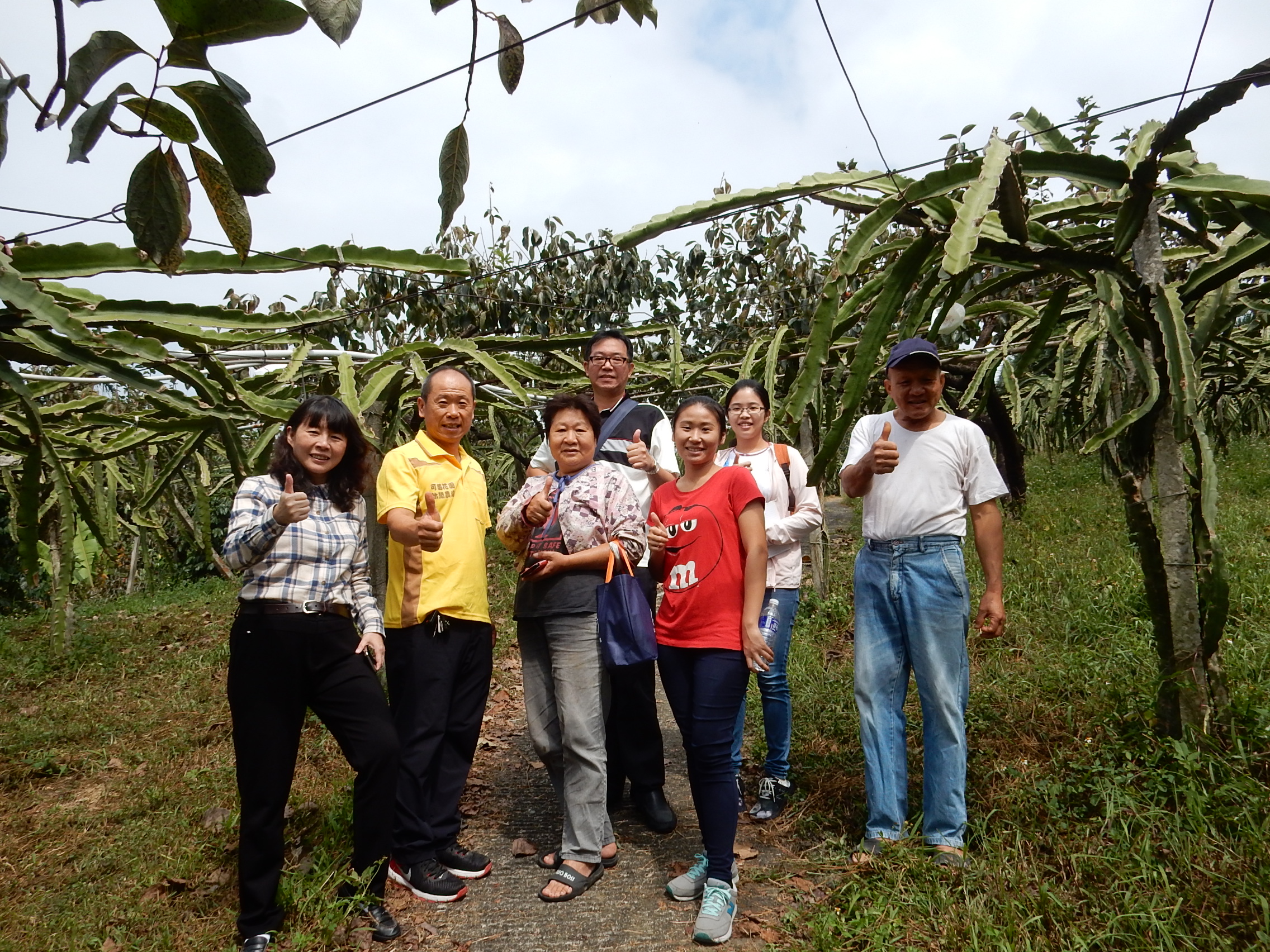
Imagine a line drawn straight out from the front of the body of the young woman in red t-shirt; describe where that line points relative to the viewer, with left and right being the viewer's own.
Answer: facing the viewer and to the left of the viewer

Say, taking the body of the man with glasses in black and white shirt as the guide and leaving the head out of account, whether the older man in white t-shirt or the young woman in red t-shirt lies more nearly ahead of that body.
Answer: the young woman in red t-shirt

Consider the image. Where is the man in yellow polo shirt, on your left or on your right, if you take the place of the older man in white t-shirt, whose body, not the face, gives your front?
on your right

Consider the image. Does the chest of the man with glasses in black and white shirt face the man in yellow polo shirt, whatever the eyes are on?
no

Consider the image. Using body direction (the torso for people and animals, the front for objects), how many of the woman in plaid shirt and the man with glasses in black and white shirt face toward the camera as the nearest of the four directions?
2

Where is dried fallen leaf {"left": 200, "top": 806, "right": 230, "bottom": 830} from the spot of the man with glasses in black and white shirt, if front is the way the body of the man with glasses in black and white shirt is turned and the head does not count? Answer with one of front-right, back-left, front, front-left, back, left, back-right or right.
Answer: right

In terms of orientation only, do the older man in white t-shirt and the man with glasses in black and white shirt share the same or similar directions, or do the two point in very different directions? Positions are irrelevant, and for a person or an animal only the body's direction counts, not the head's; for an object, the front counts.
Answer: same or similar directions

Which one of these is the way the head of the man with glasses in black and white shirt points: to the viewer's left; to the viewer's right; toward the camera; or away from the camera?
toward the camera

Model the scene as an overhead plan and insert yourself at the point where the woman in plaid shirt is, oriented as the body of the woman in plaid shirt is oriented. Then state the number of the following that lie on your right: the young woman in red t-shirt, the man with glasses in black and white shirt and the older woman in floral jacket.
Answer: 0

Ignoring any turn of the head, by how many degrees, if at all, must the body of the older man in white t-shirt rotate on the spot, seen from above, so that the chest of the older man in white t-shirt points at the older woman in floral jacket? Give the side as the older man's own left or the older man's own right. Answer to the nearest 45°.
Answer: approximately 90° to the older man's own right

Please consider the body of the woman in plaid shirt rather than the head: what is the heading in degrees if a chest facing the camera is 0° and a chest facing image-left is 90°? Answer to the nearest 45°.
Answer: approximately 0°

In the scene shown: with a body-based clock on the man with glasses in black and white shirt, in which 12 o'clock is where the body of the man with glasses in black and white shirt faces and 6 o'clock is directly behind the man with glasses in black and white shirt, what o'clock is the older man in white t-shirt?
The older man in white t-shirt is roughly at 10 o'clock from the man with glasses in black and white shirt.

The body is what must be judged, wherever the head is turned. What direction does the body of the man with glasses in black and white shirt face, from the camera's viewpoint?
toward the camera

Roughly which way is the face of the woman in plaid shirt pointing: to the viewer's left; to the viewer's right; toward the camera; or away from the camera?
toward the camera
